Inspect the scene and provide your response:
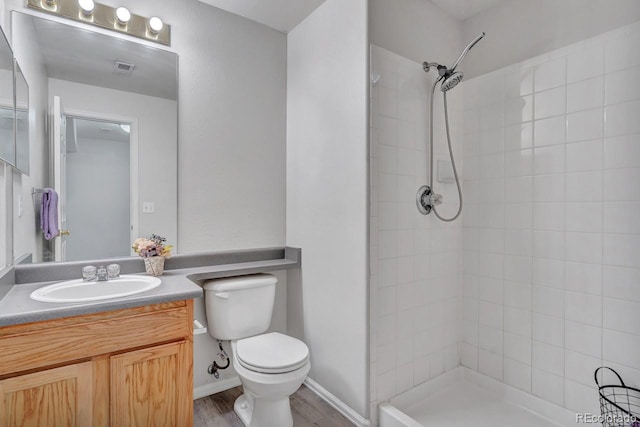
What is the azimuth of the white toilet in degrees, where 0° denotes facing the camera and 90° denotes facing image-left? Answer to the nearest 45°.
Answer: approximately 315°
